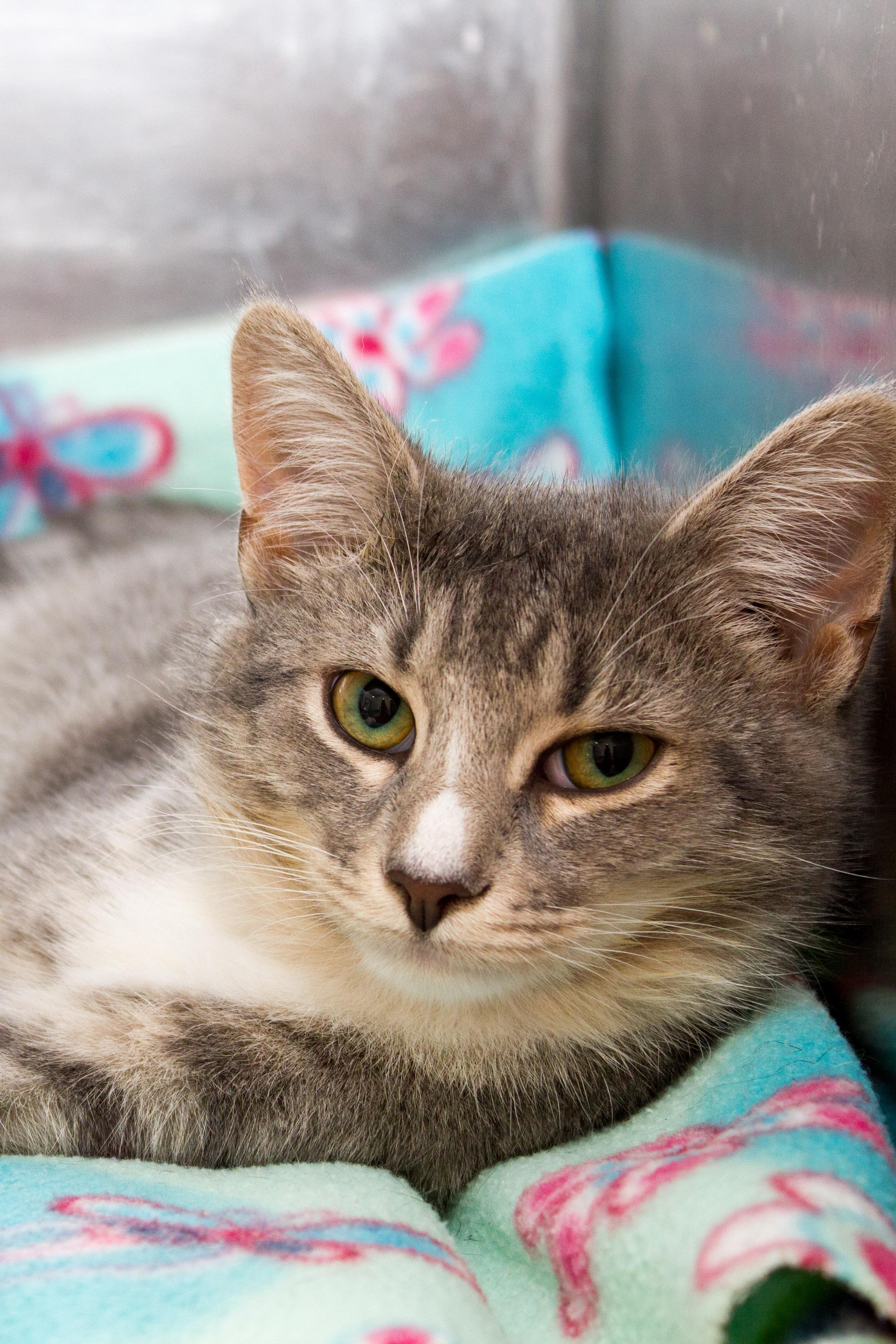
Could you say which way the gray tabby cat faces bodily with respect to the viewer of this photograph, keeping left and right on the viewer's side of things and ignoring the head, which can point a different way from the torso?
facing the viewer and to the right of the viewer
